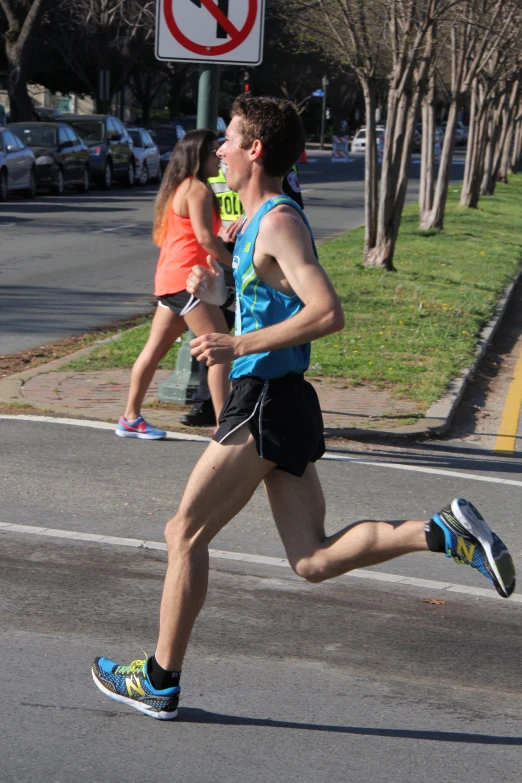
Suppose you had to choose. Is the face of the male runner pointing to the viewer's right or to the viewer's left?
to the viewer's left

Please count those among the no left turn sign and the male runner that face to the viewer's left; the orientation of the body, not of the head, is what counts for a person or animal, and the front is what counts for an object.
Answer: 1

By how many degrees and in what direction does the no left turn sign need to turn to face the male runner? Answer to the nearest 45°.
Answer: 0° — it already faces them

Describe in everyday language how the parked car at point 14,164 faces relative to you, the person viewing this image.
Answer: facing the viewer and to the left of the viewer

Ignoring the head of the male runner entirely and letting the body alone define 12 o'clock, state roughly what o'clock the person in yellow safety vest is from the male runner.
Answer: The person in yellow safety vest is roughly at 3 o'clock from the male runner.

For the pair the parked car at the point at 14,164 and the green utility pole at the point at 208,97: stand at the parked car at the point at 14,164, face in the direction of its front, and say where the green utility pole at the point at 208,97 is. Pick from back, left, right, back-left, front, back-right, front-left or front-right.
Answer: front-left

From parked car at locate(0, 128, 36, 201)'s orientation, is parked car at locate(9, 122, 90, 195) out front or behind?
behind

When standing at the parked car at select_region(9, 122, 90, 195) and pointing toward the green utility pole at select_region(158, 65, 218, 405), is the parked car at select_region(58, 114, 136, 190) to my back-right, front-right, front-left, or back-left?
back-left

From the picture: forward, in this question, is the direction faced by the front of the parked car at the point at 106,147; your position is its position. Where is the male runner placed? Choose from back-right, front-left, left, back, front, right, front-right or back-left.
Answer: front-left

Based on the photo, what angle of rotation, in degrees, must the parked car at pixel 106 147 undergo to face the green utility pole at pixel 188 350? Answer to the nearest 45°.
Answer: approximately 45° to its left

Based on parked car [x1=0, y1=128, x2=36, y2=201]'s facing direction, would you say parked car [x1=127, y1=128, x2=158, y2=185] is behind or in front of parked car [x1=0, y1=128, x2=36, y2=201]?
behind

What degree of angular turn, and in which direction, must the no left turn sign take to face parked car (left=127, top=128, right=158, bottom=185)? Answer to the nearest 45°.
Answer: approximately 180°
